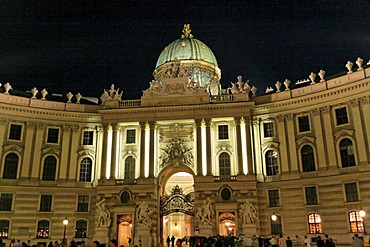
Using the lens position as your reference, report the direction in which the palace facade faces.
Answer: facing the viewer
